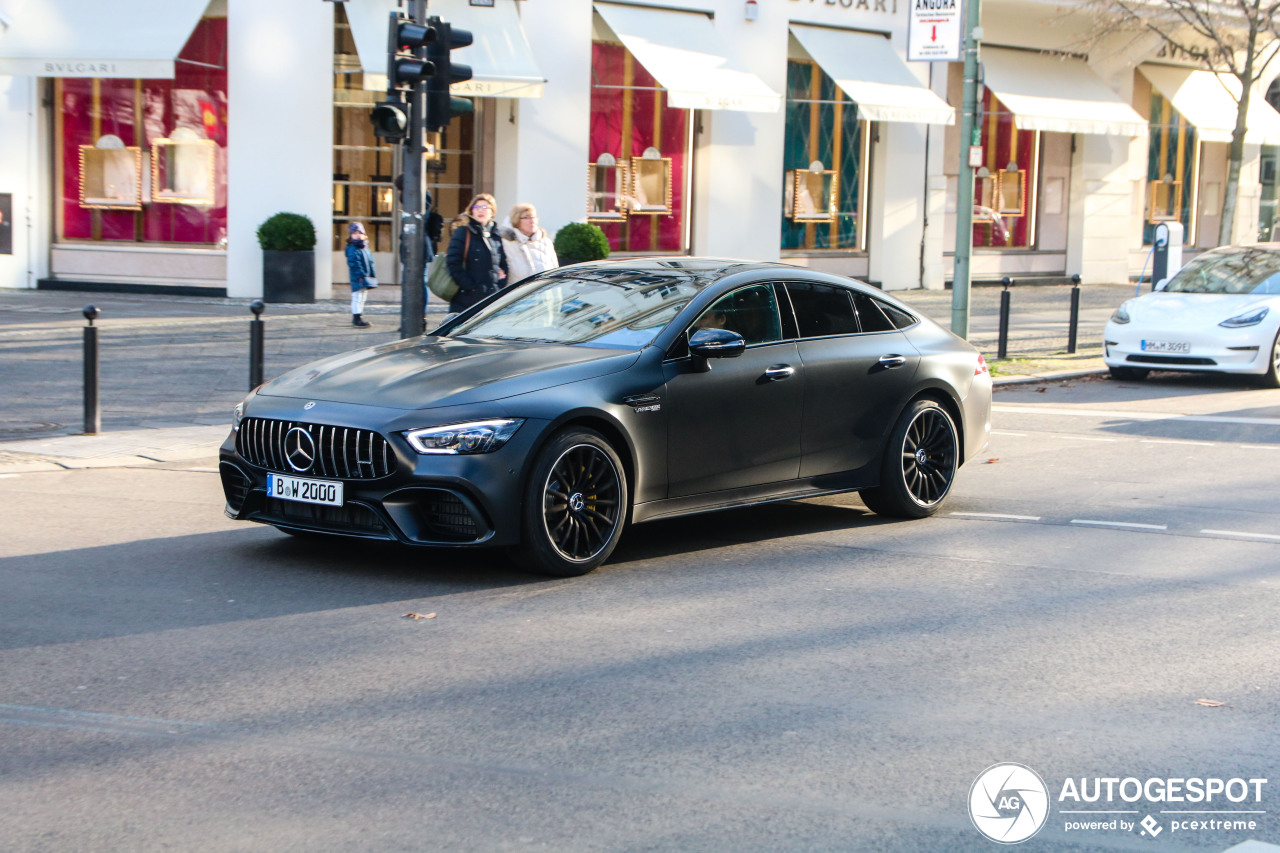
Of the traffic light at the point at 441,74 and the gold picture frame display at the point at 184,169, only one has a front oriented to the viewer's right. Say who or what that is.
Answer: the traffic light

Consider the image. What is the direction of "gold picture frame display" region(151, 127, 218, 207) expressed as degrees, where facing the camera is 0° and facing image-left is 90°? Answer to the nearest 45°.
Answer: approximately 0°

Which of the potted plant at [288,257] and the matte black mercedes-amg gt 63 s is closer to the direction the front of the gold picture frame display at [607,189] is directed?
the matte black mercedes-amg gt 63 s

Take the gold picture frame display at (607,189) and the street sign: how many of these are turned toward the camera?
2

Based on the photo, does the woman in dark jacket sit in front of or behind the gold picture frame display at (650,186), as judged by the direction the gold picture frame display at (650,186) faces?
in front

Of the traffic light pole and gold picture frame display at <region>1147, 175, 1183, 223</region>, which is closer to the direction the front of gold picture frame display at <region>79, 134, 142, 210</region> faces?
the traffic light pole

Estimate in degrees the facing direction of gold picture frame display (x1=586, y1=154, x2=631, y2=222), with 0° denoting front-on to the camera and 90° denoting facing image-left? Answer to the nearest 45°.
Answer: approximately 0°

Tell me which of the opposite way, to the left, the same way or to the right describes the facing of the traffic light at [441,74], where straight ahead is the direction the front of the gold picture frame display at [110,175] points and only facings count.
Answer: to the left

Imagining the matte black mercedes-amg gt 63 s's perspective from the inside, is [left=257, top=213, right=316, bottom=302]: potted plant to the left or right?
on its right
